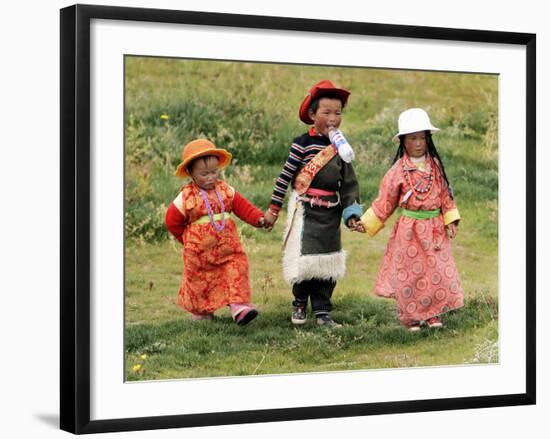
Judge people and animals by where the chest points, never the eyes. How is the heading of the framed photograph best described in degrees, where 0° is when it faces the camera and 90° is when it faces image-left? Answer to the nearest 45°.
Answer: approximately 315°
